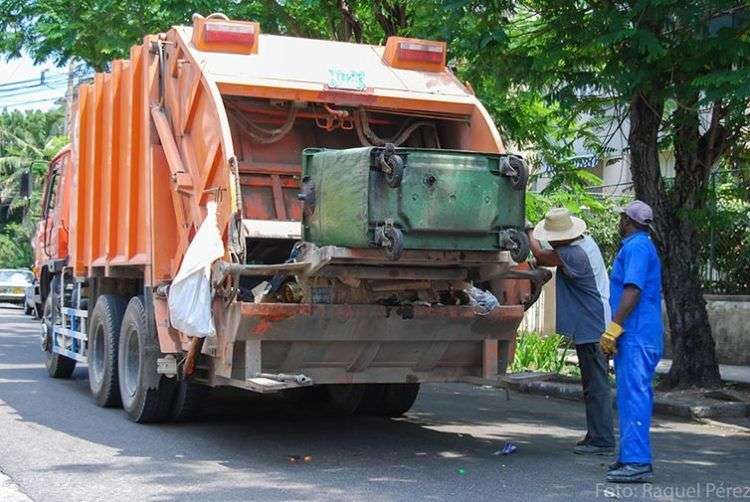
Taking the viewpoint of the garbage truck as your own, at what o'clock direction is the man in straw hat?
The man in straw hat is roughly at 5 o'clock from the garbage truck.

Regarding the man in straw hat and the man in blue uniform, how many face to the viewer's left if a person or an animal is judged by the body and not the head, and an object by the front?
2

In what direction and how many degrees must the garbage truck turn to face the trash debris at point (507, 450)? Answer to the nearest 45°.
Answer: approximately 135° to its right

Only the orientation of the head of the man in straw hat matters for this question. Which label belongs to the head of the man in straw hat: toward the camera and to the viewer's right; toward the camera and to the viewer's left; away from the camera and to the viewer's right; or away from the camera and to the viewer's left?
away from the camera and to the viewer's left

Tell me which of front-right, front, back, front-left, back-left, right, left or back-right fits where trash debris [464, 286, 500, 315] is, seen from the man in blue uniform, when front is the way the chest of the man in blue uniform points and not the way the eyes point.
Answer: front-right

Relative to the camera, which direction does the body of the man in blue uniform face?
to the viewer's left

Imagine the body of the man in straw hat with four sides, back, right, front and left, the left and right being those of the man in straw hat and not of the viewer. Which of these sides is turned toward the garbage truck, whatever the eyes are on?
front

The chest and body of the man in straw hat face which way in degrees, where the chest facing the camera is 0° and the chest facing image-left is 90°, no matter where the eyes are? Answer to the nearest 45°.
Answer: approximately 90°

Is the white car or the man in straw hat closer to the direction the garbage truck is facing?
the white car

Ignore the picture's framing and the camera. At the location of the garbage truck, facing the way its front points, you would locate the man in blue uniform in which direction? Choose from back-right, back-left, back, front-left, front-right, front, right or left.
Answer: back

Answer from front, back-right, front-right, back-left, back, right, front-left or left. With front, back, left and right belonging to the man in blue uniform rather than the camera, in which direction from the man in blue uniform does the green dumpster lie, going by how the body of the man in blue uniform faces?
front

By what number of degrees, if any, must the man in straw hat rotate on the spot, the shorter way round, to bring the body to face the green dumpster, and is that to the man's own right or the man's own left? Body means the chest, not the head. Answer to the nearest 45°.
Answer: approximately 45° to the man's own left
